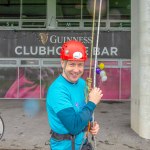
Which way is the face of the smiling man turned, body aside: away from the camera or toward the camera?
toward the camera
